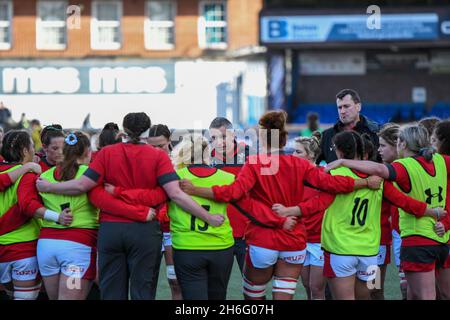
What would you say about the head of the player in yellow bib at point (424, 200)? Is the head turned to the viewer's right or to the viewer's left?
to the viewer's left

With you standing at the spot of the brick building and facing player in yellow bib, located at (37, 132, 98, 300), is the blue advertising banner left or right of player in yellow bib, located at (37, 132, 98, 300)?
left

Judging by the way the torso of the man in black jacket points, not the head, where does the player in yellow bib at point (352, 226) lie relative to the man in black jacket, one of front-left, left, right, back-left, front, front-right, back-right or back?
front-left

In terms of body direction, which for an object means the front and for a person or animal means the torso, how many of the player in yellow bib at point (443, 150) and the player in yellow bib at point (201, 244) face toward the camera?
0

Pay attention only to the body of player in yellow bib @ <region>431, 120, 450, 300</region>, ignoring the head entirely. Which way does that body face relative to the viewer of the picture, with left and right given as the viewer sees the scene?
facing to the left of the viewer

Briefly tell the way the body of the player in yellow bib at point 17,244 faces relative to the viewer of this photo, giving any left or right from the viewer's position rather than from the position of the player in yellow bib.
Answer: facing away from the viewer and to the right of the viewer

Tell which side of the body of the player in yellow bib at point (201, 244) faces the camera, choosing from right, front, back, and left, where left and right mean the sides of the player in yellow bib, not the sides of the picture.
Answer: back

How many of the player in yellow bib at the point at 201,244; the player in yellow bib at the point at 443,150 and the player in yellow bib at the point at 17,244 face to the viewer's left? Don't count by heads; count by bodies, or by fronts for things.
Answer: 1

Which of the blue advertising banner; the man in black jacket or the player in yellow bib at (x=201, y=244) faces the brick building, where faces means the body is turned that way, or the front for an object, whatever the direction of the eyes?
the player in yellow bib

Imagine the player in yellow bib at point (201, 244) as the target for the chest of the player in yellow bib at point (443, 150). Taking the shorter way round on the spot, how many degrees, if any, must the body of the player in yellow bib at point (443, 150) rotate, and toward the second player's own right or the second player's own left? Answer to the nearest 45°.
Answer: approximately 45° to the second player's own left

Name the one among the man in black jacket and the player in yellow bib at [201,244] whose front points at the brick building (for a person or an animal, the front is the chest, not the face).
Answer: the player in yellow bib

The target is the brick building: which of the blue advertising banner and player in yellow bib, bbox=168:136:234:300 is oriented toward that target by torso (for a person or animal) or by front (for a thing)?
the player in yellow bib

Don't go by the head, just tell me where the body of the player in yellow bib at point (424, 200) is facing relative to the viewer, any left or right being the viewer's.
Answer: facing away from the viewer and to the left of the viewer

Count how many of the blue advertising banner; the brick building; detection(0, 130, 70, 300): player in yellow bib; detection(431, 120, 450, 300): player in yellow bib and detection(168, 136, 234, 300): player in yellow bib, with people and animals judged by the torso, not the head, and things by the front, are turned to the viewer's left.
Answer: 1

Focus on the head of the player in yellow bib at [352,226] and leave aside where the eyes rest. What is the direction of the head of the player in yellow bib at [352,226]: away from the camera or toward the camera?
away from the camera

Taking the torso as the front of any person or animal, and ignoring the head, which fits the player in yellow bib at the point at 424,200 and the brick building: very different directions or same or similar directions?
very different directions

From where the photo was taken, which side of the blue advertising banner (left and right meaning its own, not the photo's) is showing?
front

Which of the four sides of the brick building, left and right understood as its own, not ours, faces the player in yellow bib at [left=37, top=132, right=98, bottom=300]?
front

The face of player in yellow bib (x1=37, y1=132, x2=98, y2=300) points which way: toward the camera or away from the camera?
away from the camera
